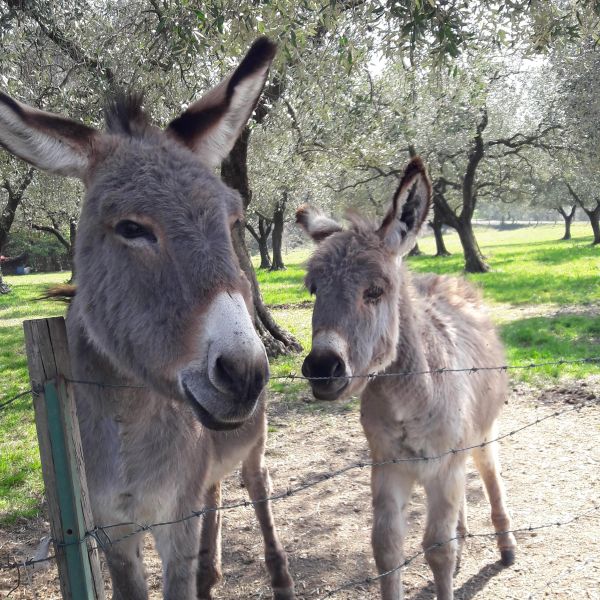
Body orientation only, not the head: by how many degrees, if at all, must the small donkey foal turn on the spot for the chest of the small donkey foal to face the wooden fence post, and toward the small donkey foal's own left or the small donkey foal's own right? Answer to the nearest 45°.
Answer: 0° — it already faces it

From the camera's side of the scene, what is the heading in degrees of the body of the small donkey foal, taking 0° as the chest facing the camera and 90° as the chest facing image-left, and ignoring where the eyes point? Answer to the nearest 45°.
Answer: approximately 45°
